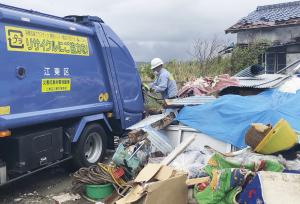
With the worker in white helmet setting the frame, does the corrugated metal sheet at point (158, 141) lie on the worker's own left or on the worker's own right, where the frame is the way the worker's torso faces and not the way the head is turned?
on the worker's own left

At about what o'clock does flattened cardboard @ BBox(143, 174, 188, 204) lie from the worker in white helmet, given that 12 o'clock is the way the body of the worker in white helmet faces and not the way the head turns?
The flattened cardboard is roughly at 9 o'clock from the worker in white helmet.

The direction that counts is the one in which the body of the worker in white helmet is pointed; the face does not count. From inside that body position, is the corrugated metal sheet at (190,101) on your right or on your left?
on your left

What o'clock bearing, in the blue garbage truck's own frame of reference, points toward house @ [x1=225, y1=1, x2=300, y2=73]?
The house is roughly at 6 o'clock from the blue garbage truck.

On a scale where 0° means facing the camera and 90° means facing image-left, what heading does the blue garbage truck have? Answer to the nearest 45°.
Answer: approximately 45°

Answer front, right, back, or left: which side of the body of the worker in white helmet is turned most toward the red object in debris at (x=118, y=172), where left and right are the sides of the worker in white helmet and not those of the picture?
left

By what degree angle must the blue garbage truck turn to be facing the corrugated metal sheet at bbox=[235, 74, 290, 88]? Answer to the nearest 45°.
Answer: approximately 135° to its left

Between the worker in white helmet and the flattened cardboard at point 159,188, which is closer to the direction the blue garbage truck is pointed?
the flattened cardboard

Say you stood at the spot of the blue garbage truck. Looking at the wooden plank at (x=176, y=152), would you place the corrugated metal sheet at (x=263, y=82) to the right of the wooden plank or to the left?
left

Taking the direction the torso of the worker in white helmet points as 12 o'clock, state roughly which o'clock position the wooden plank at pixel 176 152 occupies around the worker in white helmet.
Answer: The wooden plank is roughly at 9 o'clock from the worker in white helmet.

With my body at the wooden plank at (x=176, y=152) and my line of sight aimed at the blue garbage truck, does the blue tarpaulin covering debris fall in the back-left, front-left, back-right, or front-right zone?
back-right

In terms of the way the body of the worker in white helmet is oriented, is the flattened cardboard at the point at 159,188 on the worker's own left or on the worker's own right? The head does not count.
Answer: on the worker's own left

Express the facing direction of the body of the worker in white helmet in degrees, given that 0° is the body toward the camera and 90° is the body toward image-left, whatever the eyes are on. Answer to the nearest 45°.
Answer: approximately 90°
